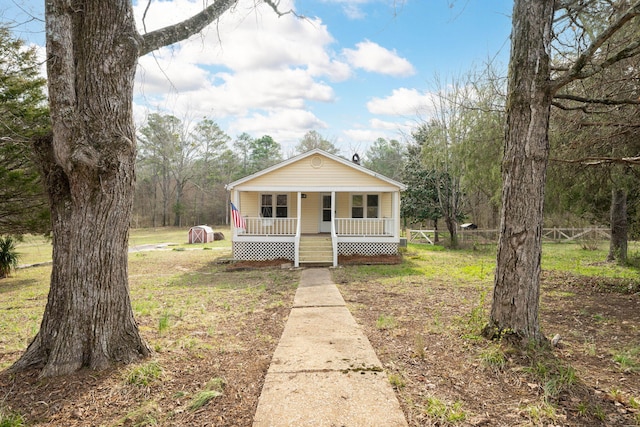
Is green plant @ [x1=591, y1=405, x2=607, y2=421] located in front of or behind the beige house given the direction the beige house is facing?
in front

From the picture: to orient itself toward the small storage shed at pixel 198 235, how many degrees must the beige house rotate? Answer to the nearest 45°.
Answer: approximately 135° to its right

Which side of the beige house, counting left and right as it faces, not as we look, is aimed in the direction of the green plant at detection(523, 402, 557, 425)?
front

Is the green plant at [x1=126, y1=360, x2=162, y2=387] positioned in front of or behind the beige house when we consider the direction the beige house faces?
in front

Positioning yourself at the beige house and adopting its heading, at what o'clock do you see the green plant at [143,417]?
The green plant is roughly at 12 o'clock from the beige house.

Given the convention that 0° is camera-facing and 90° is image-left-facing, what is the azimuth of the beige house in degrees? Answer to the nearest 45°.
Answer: approximately 0°

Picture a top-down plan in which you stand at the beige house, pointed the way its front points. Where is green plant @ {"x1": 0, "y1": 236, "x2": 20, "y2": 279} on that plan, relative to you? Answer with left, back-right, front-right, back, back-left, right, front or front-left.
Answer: right

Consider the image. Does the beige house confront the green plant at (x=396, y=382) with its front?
yes

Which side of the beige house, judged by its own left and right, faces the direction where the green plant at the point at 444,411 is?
front
